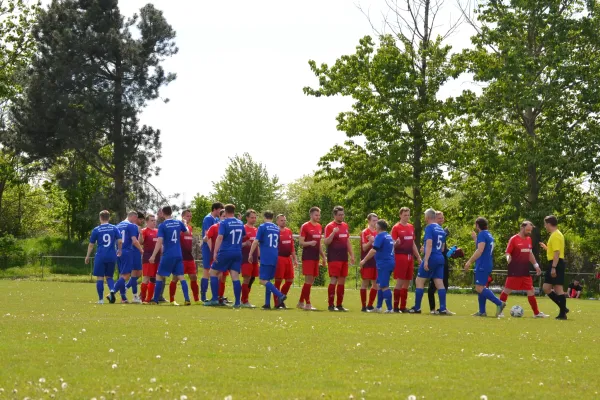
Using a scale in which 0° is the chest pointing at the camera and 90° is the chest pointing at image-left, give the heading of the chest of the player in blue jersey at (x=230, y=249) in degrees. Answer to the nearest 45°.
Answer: approximately 135°

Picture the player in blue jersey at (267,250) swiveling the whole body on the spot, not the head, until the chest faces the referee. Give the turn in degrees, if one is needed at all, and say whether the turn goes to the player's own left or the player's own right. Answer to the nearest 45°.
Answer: approximately 135° to the player's own right

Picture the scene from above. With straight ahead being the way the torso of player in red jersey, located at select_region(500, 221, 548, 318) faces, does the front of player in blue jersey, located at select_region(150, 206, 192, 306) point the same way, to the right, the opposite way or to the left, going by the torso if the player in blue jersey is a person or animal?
the opposite way

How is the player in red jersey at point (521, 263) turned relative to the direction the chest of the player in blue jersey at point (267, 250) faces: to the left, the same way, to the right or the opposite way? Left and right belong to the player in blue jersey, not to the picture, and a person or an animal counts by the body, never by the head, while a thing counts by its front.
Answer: the opposite way

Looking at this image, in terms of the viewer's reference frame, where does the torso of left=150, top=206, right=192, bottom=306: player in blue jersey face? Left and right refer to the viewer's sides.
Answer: facing away from the viewer

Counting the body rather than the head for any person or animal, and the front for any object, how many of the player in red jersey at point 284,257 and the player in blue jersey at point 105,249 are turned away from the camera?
1

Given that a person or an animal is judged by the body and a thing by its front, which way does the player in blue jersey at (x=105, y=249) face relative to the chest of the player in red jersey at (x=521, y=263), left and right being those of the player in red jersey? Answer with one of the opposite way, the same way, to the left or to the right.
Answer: the opposite way

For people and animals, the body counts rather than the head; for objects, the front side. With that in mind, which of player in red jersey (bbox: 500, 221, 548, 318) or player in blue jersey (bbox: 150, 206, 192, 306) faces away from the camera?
the player in blue jersey

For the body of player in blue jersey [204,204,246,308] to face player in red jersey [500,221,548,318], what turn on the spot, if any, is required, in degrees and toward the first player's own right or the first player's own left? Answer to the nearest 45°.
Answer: approximately 135° to the first player's own right

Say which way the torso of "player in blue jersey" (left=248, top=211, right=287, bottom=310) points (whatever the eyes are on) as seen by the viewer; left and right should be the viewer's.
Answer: facing away from the viewer and to the left of the viewer
